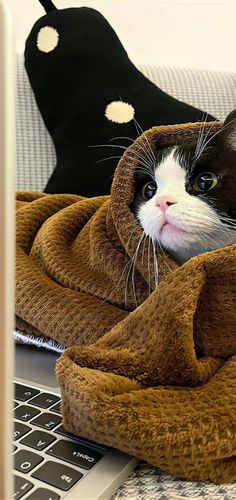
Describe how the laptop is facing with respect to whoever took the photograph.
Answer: facing away from the viewer and to the right of the viewer

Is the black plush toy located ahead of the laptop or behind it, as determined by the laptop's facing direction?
ahead
